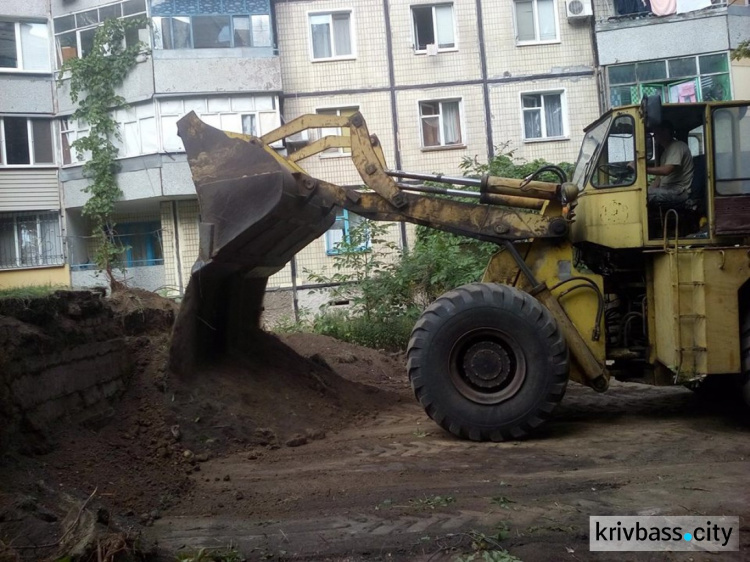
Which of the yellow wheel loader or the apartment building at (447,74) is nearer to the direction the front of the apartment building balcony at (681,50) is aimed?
the yellow wheel loader

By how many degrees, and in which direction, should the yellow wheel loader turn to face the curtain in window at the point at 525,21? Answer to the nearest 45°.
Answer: approximately 90° to its right

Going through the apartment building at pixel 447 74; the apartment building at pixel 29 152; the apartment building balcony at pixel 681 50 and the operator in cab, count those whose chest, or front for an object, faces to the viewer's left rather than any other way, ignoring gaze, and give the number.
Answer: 1

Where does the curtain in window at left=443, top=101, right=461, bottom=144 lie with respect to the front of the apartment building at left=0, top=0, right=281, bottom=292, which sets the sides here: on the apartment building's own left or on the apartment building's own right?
on the apartment building's own left

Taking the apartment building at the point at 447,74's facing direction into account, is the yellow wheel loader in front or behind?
in front

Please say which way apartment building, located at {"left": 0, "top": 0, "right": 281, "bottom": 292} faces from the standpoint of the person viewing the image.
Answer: facing the viewer

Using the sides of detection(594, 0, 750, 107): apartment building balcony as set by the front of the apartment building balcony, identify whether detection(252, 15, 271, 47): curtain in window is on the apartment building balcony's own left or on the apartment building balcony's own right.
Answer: on the apartment building balcony's own right

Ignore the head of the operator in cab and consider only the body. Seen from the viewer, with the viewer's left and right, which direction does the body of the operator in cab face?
facing to the left of the viewer

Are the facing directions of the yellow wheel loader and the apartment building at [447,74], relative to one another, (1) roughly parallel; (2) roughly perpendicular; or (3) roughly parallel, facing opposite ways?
roughly perpendicular

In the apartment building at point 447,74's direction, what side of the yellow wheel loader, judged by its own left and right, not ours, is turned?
right

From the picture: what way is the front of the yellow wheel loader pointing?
to the viewer's left

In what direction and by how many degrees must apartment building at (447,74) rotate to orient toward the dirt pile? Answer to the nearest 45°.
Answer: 0° — it already faces it

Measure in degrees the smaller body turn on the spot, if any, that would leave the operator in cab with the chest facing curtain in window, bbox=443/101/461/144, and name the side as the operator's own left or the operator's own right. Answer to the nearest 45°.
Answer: approximately 90° to the operator's own right

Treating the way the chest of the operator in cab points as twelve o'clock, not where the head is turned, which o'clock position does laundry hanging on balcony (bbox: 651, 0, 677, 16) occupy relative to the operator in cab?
The laundry hanging on balcony is roughly at 3 o'clock from the operator in cab.

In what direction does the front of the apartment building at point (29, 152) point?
toward the camera

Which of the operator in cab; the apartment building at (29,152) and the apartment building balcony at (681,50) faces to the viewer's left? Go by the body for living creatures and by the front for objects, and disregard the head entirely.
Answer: the operator in cab

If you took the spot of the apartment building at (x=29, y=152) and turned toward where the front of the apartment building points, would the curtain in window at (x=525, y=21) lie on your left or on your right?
on your left
